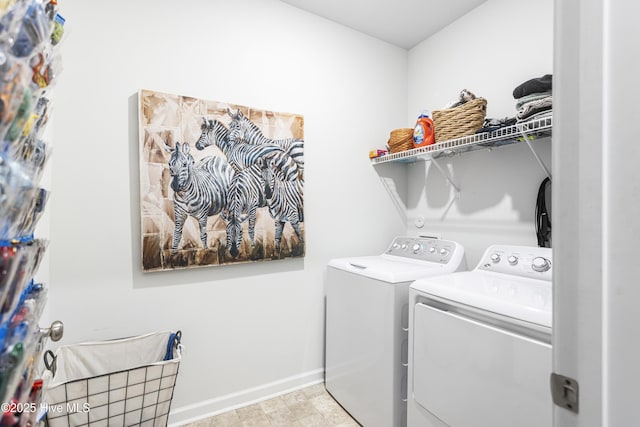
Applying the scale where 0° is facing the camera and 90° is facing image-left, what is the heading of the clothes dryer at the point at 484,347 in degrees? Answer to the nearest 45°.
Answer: approximately 45°

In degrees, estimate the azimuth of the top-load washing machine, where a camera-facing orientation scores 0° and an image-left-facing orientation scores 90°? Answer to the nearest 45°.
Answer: approximately 45°

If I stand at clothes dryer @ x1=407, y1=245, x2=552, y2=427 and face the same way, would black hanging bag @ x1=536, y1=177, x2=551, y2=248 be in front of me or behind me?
behind
